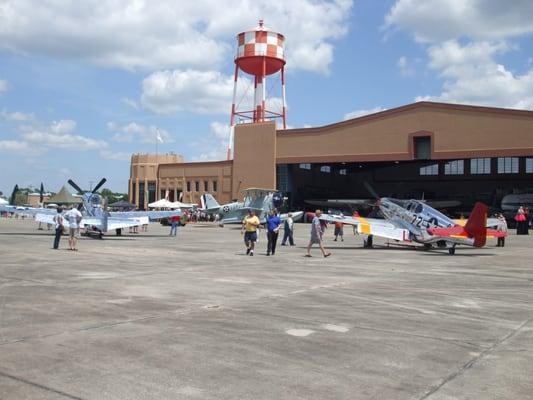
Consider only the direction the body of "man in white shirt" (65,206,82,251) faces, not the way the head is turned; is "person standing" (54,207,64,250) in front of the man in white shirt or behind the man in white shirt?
in front

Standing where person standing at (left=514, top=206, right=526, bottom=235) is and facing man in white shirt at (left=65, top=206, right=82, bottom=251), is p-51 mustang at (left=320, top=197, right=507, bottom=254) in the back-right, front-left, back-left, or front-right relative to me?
front-left

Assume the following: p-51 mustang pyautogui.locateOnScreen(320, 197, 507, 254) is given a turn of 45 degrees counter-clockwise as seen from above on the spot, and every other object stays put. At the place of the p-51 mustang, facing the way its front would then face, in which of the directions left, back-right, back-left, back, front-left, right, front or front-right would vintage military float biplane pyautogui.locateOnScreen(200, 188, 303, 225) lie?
front-right

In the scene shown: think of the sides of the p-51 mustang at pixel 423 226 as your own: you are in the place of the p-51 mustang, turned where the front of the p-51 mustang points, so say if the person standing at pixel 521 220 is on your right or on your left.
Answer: on your right

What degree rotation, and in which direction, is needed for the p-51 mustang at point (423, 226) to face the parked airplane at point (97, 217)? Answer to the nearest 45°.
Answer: approximately 45° to its left

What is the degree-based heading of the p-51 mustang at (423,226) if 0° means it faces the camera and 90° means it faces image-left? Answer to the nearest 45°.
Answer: approximately 135°

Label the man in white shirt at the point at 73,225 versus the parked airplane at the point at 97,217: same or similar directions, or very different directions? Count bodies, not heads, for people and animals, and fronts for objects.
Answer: same or similar directions

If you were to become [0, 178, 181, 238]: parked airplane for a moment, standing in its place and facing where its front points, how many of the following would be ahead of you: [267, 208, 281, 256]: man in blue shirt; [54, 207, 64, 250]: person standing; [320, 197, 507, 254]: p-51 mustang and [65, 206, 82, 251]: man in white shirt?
0
